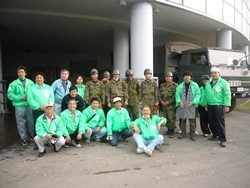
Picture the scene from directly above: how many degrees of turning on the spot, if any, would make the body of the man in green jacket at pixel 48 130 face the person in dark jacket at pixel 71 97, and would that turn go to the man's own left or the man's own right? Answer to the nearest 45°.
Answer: approximately 135° to the man's own left

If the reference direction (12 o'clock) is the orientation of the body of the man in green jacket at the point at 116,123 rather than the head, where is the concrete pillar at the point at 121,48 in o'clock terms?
The concrete pillar is roughly at 6 o'clock from the man in green jacket.

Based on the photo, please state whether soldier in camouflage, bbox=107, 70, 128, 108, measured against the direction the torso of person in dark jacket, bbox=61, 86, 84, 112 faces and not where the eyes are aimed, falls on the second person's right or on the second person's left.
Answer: on the second person's left

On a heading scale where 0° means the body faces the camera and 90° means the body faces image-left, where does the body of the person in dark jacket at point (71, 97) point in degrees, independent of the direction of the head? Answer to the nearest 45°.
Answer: approximately 0°

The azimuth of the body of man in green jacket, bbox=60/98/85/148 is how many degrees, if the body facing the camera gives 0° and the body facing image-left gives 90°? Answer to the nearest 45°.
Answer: approximately 0°

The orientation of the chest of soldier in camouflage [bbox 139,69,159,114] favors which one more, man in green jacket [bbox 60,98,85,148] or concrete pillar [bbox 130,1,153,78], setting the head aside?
the man in green jacket

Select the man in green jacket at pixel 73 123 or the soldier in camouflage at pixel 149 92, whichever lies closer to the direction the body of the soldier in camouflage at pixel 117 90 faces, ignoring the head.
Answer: the man in green jacket

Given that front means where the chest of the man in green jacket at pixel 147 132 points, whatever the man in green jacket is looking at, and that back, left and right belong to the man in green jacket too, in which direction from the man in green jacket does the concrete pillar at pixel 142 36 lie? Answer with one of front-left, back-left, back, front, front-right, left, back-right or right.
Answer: back

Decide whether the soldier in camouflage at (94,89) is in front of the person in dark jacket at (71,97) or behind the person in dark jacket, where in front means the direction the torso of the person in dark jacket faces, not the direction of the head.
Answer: behind
